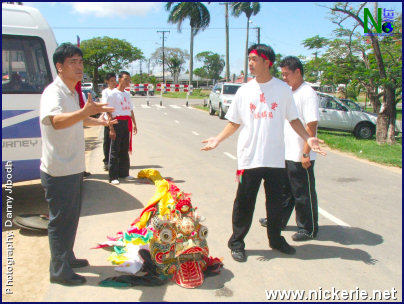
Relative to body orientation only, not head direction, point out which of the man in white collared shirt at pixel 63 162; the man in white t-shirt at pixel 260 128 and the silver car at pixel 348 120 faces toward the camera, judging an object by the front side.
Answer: the man in white t-shirt at pixel 260 128

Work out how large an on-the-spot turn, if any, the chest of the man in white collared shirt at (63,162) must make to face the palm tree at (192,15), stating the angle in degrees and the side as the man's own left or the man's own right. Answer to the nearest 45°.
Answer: approximately 90° to the man's own left

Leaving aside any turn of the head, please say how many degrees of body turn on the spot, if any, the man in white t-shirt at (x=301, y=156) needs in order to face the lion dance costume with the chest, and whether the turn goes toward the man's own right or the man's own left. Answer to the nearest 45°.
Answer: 0° — they already face it

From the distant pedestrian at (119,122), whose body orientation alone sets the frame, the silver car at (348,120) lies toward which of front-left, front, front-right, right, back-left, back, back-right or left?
left

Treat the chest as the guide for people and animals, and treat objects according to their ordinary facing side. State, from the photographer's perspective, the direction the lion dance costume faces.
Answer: facing the viewer and to the right of the viewer

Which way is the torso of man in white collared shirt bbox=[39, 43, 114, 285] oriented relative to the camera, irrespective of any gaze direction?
to the viewer's right

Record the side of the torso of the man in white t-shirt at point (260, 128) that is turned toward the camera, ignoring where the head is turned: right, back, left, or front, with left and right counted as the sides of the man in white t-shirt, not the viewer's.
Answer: front

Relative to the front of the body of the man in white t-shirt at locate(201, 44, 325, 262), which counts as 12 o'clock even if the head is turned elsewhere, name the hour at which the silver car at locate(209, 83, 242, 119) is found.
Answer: The silver car is roughly at 6 o'clock from the man in white t-shirt.

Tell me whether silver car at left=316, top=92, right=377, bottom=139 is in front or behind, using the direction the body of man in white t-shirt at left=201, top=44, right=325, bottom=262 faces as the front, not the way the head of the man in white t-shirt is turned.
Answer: behind

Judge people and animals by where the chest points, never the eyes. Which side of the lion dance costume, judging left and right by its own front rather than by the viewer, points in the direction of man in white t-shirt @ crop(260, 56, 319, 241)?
left

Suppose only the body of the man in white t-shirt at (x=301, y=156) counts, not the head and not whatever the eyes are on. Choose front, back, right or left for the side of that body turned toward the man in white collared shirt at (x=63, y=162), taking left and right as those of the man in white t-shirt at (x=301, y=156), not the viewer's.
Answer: front

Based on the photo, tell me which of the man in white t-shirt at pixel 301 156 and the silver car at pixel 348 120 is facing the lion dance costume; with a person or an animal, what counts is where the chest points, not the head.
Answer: the man in white t-shirt

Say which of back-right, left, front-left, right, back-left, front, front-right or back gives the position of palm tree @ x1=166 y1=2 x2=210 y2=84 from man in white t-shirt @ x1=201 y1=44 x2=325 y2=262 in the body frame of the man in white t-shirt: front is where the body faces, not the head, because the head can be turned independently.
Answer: back
